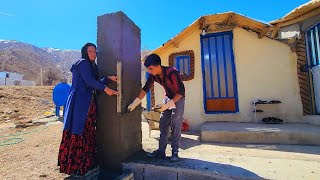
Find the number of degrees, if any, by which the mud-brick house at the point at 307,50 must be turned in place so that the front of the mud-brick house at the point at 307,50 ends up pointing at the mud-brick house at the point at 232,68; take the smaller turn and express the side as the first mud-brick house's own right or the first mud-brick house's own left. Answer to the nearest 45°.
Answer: approximately 45° to the first mud-brick house's own right

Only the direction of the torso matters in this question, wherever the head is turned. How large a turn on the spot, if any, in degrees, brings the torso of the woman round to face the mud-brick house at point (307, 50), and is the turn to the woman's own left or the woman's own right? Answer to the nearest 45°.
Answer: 0° — they already face it

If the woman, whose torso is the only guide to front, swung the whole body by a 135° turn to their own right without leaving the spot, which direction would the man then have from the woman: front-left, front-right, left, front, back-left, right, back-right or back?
back-left

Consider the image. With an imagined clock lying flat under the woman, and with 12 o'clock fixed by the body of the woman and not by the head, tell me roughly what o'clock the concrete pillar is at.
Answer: The concrete pillar is roughly at 11 o'clock from the woman.

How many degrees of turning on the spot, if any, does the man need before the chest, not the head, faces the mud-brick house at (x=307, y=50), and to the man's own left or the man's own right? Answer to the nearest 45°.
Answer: approximately 180°

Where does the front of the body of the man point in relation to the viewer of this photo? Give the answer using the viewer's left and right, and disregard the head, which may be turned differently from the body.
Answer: facing the viewer and to the left of the viewer

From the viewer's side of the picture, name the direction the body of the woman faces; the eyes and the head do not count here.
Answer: to the viewer's right

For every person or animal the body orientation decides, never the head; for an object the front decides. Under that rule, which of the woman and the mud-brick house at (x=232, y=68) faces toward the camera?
the mud-brick house

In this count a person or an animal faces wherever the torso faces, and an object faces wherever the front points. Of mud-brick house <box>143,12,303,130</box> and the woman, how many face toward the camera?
1

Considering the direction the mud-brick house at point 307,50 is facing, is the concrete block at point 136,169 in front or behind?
in front

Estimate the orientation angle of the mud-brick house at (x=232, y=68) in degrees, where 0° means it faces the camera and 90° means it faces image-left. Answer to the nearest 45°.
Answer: approximately 0°

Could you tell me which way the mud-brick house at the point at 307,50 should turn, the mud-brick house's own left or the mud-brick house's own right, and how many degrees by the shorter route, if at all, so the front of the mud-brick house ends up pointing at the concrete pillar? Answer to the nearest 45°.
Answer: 0° — it already faces it

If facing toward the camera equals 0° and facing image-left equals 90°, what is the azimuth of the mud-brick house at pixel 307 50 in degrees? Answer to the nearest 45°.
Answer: approximately 45°

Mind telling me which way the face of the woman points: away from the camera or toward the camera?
toward the camera

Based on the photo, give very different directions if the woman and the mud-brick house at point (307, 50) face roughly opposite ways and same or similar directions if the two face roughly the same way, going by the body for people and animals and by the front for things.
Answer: very different directions
